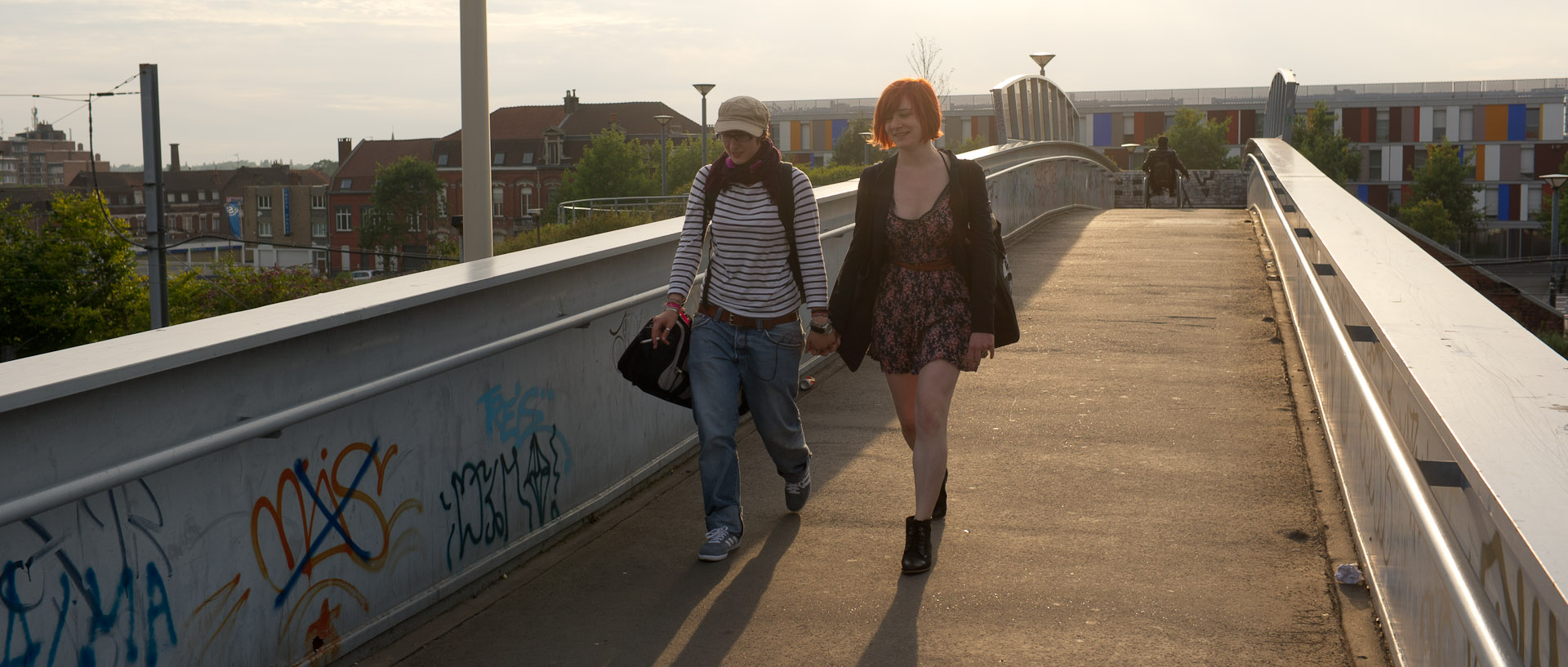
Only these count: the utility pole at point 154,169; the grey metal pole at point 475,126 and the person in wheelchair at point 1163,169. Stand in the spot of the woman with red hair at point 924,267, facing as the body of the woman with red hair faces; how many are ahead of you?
0

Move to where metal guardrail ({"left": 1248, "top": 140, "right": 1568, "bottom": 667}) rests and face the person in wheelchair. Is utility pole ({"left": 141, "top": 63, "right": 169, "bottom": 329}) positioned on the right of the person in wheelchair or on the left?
left

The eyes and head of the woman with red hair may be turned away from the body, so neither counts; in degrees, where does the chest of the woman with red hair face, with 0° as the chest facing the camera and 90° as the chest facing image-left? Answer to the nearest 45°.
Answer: approximately 0°

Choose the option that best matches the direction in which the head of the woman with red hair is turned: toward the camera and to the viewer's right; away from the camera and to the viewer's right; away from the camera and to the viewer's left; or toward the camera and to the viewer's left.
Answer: toward the camera and to the viewer's left

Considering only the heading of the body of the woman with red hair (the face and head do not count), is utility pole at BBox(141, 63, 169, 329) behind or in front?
behind

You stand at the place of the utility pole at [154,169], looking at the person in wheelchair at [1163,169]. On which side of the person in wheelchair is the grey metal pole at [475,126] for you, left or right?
right

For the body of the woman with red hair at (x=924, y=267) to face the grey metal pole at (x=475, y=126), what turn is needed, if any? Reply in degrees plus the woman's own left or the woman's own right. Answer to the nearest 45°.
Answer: approximately 135° to the woman's own right
